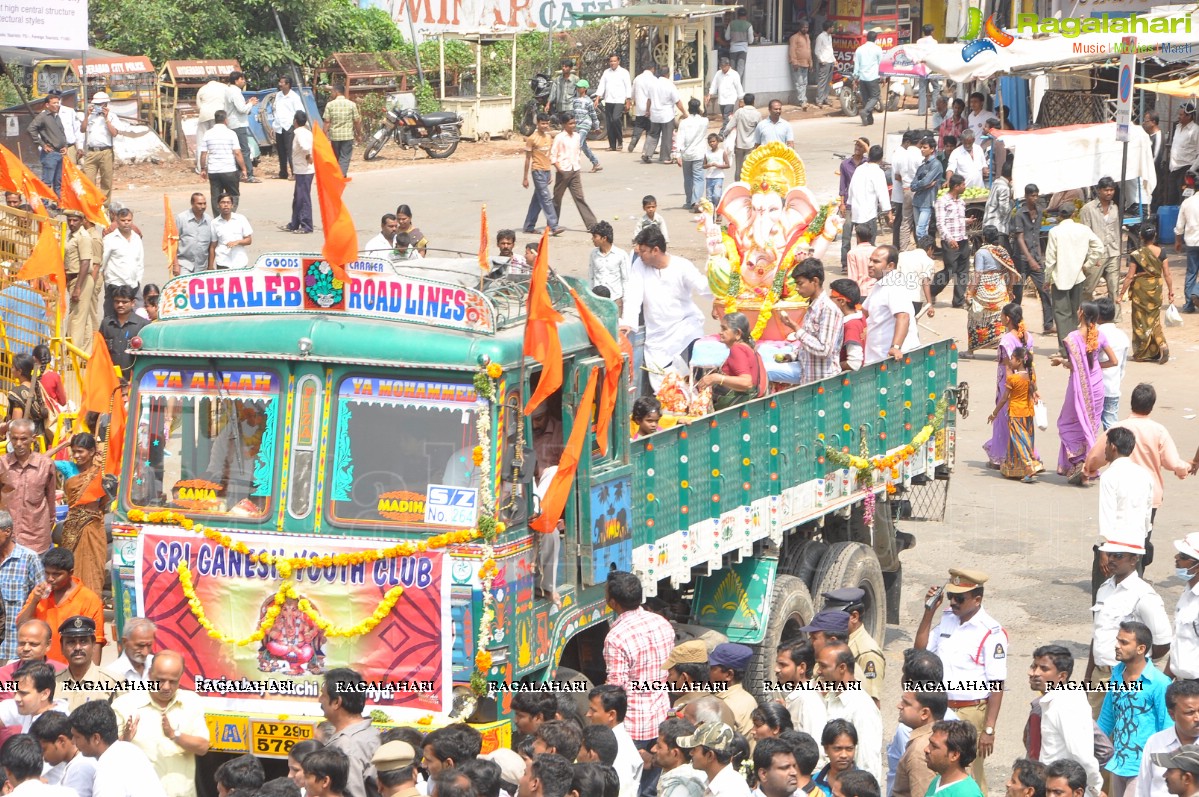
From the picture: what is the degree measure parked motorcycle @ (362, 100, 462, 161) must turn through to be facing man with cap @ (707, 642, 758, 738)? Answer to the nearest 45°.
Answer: approximately 90° to its left

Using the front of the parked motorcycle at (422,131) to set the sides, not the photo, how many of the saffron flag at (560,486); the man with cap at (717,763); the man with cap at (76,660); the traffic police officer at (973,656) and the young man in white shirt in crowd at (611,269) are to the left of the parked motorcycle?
5

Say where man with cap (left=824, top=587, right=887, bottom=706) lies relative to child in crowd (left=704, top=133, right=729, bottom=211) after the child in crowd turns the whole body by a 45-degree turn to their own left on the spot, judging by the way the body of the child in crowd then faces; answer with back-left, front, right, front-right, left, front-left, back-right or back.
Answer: front-right

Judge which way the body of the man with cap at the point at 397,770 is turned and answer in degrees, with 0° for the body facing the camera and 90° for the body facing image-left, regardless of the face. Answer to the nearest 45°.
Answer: approximately 180°

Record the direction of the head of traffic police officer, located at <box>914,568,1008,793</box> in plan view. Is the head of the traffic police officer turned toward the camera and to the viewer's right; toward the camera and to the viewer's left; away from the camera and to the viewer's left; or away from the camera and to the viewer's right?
toward the camera and to the viewer's left

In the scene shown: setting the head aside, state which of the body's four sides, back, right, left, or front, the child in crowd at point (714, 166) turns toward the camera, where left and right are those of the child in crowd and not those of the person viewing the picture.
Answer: front

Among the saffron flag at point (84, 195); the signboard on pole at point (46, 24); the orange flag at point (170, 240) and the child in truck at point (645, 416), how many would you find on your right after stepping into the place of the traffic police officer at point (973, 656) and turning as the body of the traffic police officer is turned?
4

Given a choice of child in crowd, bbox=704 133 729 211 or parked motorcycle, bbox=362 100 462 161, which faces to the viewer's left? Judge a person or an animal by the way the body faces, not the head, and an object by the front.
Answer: the parked motorcycle

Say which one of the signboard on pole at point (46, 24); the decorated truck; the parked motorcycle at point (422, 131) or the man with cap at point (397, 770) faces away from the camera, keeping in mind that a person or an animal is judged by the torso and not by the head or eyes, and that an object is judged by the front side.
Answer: the man with cap

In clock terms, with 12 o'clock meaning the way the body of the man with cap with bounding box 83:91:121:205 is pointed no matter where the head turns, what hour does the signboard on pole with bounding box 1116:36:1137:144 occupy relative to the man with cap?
The signboard on pole is roughly at 10 o'clock from the man with cap.

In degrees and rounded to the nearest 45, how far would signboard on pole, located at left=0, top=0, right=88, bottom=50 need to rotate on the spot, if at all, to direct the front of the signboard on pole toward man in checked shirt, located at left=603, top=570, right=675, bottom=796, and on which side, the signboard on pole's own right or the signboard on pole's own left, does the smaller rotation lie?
0° — it already faces them

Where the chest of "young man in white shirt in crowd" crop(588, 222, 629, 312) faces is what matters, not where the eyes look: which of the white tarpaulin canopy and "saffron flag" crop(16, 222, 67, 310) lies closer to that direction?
the saffron flag

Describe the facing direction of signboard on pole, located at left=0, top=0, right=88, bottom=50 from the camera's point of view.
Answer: facing the viewer

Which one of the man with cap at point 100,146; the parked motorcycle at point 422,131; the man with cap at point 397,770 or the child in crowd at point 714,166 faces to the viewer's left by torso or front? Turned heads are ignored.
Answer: the parked motorcycle

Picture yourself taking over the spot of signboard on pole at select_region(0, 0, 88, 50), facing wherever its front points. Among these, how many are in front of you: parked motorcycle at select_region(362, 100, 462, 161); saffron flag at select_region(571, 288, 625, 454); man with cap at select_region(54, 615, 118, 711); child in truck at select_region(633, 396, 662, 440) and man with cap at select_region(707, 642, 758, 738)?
4

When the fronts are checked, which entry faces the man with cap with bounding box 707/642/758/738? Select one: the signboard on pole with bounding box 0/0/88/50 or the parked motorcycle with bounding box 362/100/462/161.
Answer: the signboard on pole
